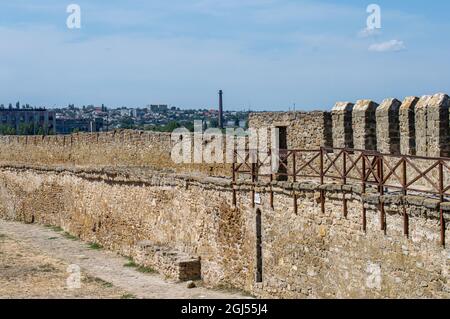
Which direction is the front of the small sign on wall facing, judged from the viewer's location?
facing the viewer

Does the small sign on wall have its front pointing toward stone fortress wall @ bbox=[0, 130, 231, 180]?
no
